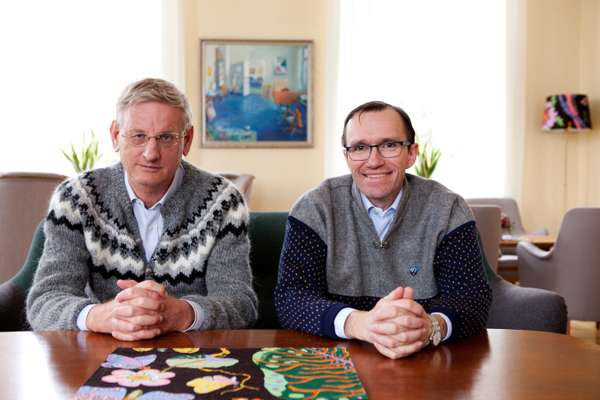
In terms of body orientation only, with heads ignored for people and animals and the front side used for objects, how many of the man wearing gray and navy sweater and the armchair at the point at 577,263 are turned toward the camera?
1

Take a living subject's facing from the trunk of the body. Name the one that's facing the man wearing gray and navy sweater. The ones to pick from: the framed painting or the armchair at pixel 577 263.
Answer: the framed painting

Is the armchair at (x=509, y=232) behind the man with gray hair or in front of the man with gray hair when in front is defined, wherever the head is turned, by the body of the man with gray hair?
behind

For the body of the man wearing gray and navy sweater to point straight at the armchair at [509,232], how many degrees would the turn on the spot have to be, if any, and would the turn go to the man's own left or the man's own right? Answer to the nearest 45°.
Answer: approximately 180°

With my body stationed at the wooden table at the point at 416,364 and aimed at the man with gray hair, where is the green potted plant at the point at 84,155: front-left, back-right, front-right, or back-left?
front-right

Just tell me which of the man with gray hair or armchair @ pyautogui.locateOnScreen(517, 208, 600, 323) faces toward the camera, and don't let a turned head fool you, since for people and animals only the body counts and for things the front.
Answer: the man with gray hair

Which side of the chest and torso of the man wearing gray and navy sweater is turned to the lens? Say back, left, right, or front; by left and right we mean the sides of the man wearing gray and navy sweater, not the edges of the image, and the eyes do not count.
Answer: front

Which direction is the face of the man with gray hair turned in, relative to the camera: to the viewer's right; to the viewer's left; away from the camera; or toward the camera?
toward the camera

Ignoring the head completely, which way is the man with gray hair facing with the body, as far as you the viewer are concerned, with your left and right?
facing the viewer

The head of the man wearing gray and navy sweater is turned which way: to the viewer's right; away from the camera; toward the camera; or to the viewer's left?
toward the camera

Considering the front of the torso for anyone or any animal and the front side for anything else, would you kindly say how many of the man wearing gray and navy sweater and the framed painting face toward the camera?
2

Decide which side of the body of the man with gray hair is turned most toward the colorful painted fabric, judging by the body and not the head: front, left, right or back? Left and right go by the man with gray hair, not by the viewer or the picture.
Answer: front

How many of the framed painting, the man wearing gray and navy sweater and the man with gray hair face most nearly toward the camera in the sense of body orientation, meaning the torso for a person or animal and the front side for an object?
3
